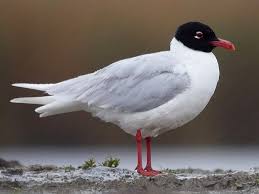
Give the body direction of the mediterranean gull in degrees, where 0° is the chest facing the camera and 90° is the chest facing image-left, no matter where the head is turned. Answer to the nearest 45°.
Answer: approximately 270°
